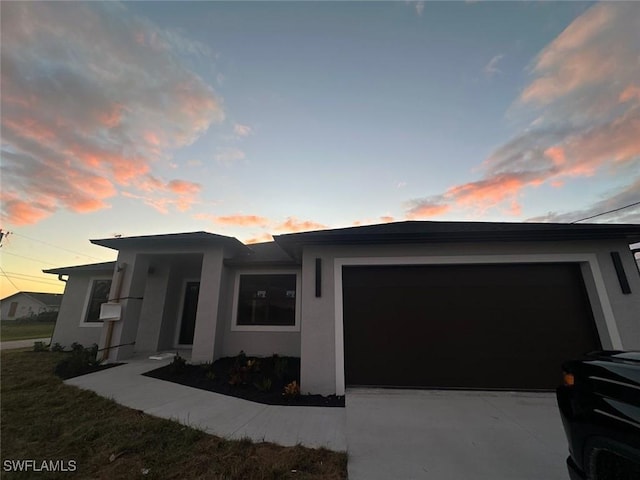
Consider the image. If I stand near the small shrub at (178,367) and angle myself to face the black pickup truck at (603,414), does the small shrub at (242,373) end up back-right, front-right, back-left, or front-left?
front-left

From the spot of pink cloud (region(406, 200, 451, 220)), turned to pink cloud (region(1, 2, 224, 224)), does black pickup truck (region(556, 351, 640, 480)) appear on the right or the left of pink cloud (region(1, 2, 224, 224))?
left

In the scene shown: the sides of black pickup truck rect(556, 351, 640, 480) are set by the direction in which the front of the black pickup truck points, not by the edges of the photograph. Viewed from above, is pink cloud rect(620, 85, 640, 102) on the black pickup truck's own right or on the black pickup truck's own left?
on the black pickup truck's own right

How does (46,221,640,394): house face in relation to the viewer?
toward the camera

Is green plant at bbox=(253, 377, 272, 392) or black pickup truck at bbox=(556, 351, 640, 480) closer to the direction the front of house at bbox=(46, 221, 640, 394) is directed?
the black pickup truck

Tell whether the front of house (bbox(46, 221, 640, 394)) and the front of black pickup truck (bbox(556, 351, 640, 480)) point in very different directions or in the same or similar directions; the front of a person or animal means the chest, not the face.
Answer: very different directions

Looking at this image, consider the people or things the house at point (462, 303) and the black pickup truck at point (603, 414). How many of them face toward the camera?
1

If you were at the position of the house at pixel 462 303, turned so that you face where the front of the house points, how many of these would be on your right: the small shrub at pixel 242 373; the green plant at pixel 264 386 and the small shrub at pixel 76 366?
3

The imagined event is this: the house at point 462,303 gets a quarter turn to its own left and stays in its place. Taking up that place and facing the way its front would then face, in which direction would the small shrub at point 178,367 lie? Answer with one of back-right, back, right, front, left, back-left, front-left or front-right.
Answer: back

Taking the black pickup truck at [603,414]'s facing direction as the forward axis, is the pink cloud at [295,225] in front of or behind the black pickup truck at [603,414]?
in front

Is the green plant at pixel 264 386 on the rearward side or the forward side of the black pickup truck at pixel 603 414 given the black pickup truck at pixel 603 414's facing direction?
on the forward side

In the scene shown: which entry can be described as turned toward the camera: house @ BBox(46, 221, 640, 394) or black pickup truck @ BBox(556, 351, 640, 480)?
the house

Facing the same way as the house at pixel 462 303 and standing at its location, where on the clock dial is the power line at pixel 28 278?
The power line is roughly at 4 o'clock from the house.
